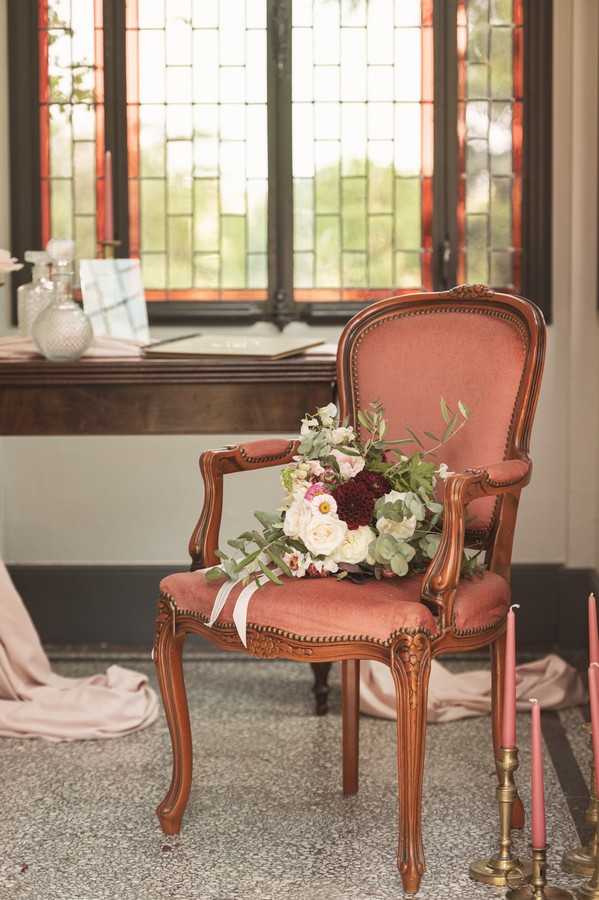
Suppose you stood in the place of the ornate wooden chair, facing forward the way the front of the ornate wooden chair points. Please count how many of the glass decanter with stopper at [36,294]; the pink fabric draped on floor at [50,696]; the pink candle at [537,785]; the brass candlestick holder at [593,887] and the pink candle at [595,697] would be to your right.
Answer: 2

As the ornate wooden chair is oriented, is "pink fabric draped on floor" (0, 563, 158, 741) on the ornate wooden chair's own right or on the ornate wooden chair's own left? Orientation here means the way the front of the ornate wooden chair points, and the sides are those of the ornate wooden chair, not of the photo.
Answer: on the ornate wooden chair's own right

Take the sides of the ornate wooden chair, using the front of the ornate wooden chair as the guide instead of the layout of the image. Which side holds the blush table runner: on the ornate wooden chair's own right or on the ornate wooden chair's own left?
on the ornate wooden chair's own right

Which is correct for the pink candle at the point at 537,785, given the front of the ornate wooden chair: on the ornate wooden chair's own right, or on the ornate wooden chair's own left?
on the ornate wooden chair's own left

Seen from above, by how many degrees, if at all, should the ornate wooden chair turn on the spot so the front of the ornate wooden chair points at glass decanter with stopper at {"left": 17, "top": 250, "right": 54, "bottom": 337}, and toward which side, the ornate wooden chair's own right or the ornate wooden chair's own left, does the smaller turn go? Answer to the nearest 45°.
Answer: approximately 90° to the ornate wooden chair's own right

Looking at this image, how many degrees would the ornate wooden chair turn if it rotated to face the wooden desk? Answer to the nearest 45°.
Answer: approximately 90° to its right

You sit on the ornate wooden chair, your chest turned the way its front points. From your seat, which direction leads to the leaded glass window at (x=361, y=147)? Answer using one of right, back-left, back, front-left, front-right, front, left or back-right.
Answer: back-right

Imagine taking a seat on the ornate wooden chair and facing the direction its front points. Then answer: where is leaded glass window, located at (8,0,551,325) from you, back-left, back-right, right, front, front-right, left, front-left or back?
back-right

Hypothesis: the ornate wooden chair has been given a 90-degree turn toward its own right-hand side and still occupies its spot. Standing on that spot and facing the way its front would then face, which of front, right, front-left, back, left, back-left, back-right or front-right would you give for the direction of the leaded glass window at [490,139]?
front-right

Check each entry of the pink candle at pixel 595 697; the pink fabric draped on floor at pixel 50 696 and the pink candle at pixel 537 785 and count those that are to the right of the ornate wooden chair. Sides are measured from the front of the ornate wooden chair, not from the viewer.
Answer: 1

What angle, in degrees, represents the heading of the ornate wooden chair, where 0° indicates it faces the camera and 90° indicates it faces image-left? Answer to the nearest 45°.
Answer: approximately 45°
